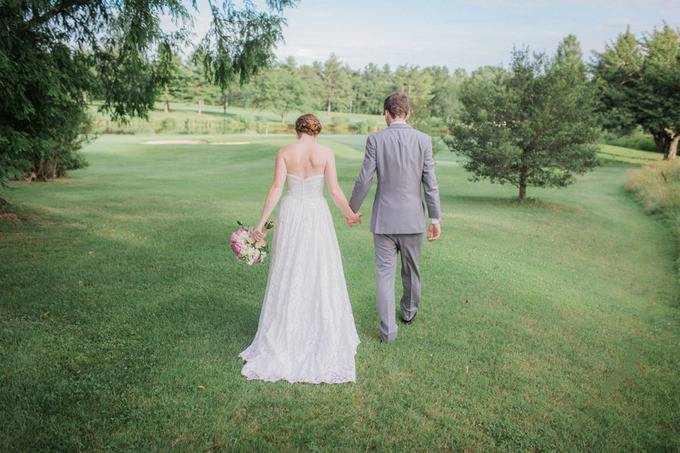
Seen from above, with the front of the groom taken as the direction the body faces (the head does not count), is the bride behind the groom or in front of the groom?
behind

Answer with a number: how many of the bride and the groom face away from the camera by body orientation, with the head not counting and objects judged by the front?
2

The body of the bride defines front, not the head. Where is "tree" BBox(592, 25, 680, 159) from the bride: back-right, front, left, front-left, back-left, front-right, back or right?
front-right

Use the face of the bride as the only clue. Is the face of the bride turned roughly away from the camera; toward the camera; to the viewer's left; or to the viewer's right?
away from the camera

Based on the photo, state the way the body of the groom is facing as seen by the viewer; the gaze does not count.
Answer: away from the camera

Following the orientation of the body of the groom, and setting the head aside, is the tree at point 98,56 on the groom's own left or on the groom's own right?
on the groom's own left

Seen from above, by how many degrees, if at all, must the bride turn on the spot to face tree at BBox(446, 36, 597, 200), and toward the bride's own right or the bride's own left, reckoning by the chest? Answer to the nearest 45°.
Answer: approximately 45° to the bride's own right

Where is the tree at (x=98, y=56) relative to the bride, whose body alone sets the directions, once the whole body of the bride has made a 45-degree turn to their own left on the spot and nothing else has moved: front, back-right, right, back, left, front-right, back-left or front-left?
front

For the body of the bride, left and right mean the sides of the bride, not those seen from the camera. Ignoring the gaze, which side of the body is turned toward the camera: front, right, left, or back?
back
